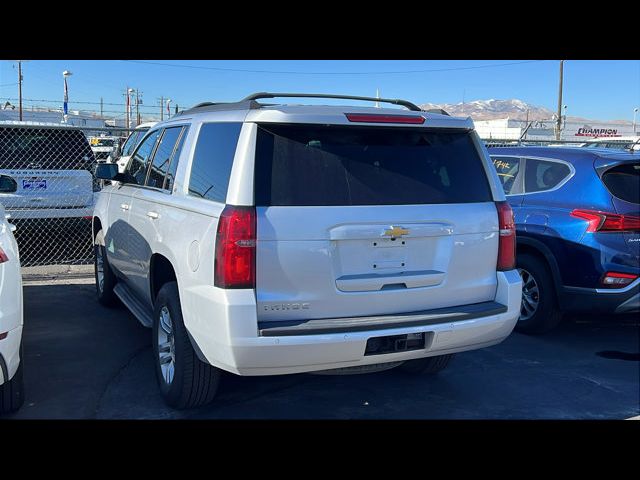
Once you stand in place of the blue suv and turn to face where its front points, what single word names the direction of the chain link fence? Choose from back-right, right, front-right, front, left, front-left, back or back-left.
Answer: front-left

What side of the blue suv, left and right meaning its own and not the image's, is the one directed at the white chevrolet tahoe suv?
left

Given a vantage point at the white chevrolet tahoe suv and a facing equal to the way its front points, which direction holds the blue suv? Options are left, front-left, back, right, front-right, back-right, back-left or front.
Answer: right

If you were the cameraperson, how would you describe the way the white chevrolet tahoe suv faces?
facing away from the viewer and to the left of the viewer

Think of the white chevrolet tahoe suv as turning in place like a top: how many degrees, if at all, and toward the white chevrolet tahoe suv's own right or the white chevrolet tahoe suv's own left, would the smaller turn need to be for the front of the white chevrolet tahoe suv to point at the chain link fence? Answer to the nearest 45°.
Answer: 0° — it already faces it

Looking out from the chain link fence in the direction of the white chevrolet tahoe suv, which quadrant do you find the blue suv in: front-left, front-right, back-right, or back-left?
front-left

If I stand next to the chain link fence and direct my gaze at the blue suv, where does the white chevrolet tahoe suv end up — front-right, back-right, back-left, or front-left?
front-right

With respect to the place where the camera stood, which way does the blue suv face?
facing away from the viewer and to the left of the viewer

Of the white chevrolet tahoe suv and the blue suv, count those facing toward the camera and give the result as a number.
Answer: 0

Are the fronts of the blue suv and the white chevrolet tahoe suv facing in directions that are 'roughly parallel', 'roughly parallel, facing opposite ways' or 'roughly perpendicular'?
roughly parallel
